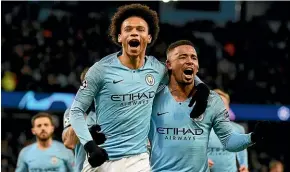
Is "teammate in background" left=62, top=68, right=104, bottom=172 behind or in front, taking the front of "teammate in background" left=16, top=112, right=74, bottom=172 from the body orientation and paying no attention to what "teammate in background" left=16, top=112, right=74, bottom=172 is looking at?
in front

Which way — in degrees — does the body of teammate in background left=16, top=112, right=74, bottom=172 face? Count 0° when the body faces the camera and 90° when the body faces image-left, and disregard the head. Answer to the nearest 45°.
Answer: approximately 0°

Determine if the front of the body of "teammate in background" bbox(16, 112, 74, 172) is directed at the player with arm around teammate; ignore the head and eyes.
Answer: yes

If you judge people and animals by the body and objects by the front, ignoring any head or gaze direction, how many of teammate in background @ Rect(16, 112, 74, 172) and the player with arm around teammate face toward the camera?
2

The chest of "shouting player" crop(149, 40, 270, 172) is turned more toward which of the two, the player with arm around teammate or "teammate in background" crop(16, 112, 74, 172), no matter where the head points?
the player with arm around teammate

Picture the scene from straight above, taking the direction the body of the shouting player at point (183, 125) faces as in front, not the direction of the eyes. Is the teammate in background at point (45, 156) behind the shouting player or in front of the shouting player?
behind

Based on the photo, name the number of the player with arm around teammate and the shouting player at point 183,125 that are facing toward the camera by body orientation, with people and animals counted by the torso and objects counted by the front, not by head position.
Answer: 2

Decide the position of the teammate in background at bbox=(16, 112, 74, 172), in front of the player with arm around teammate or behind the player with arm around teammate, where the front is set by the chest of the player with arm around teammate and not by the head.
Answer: behind

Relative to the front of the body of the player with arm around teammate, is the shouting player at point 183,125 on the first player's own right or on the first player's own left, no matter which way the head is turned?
on the first player's own left

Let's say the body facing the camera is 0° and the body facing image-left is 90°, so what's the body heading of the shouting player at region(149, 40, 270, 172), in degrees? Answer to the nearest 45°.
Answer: approximately 0°
